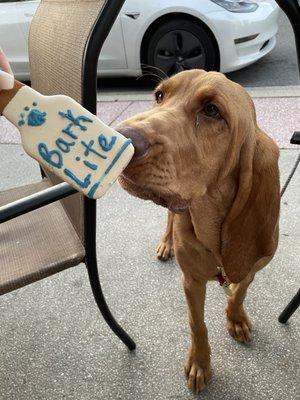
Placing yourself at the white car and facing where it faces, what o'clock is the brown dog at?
The brown dog is roughly at 3 o'clock from the white car.

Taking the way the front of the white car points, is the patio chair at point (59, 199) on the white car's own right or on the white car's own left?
on the white car's own right

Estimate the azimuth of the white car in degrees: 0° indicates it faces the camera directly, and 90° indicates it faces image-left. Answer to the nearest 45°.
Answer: approximately 270°
